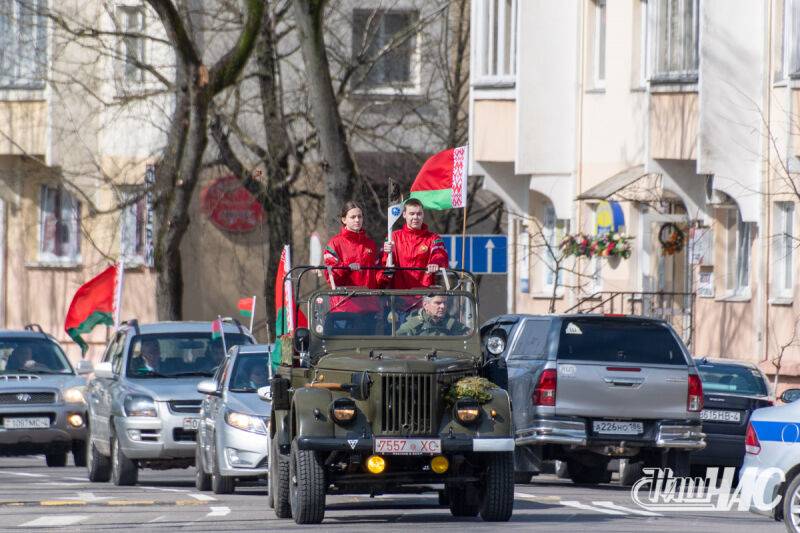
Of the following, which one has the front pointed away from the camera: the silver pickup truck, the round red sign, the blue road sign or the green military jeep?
the silver pickup truck

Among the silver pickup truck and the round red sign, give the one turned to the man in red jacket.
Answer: the round red sign

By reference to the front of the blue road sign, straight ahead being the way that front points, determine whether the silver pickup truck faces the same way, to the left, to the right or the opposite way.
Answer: the opposite way

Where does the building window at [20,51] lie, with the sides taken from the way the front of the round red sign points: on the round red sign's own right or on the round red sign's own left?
on the round red sign's own right

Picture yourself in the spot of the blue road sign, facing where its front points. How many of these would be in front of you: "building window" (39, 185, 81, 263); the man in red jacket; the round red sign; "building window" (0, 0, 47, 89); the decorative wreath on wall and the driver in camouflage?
2

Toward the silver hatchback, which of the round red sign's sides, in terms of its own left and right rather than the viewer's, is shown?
front

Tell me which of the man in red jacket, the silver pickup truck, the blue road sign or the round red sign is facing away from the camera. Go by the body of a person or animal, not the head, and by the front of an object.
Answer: the silver pickup truck

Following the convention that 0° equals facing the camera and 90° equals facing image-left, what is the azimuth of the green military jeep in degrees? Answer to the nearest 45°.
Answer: approximately 0°

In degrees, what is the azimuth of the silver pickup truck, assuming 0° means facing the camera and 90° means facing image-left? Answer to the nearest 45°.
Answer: approximately 180°
